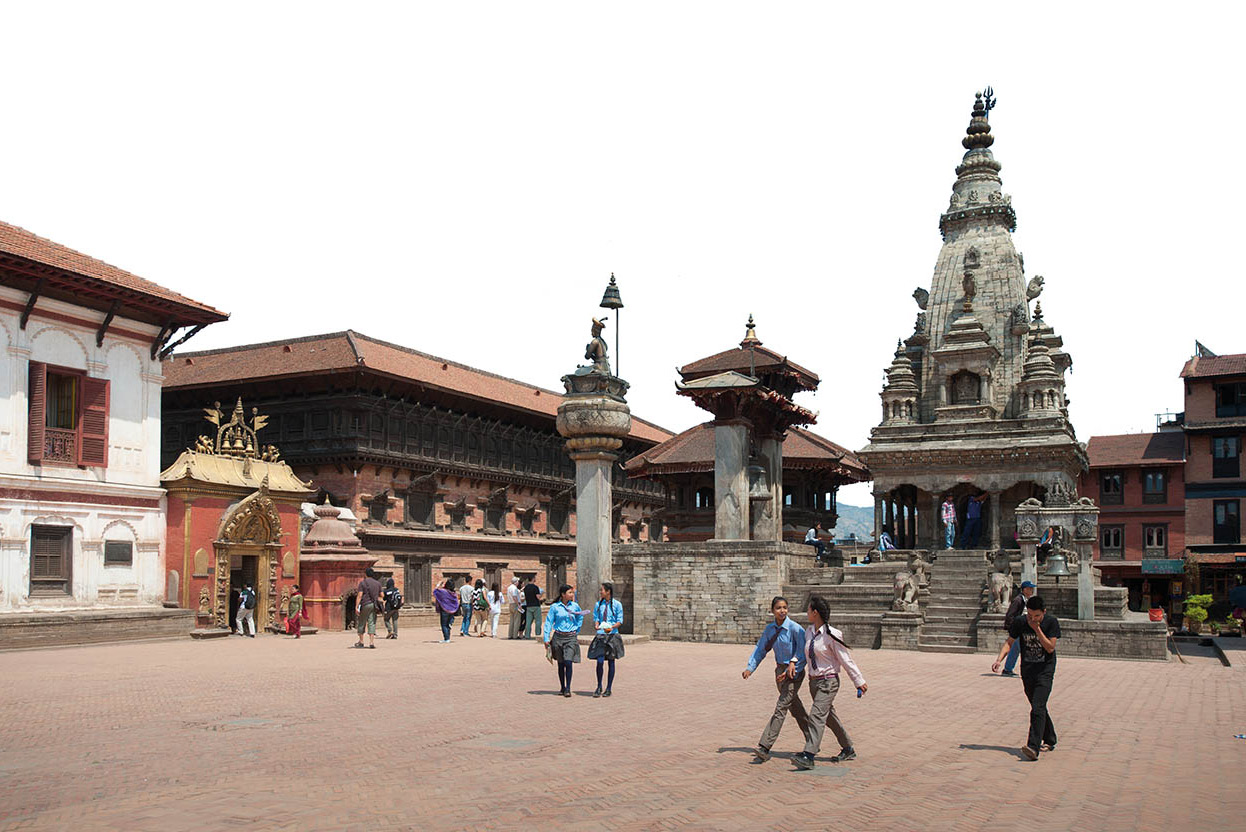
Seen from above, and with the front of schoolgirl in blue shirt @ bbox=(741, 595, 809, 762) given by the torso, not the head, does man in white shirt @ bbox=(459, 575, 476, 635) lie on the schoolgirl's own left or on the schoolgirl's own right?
on the schoolgirl's own right

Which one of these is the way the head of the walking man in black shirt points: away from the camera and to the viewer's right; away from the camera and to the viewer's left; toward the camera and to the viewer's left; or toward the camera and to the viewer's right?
toward the camera and to the viewer's left

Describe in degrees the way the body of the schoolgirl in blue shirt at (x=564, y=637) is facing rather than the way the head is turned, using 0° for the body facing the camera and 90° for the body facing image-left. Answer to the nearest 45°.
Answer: approximately 0°

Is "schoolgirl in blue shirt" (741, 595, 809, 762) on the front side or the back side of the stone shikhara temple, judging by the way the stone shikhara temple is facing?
on the front side

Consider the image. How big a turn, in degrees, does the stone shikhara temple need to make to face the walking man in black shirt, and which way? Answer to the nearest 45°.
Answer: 0° — it already faces them

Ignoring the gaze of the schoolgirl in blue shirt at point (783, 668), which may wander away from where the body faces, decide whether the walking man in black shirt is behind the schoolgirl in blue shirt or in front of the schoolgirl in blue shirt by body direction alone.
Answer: behind

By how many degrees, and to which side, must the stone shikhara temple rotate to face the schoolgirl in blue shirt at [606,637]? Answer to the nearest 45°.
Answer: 0° — it already faces them

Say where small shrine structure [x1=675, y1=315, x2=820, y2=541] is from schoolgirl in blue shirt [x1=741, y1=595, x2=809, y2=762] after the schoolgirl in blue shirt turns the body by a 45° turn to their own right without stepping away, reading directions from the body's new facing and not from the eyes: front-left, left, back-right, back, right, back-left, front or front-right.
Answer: right

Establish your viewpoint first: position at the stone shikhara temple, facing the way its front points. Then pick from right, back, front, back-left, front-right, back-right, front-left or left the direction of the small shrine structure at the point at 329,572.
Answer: front-right
